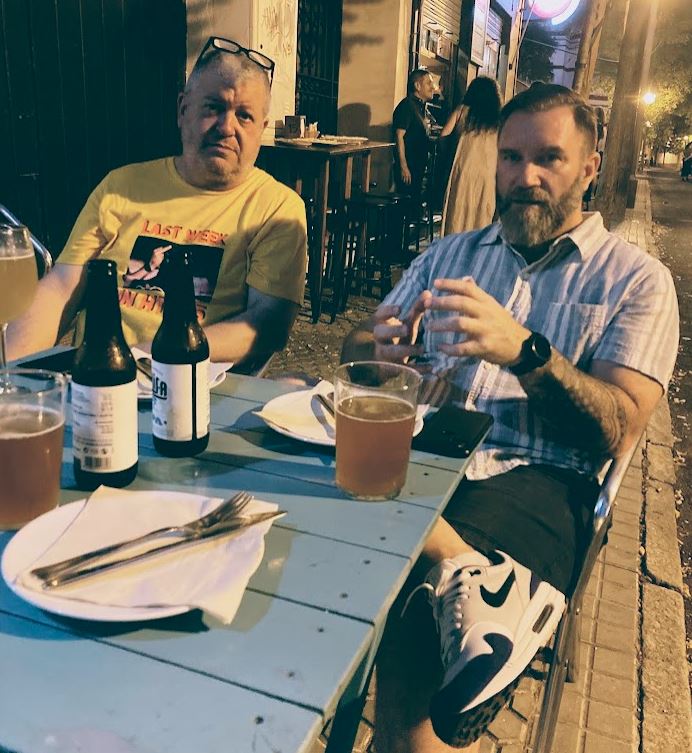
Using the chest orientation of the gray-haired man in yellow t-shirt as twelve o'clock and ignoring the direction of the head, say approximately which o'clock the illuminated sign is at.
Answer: The illuminated sign is roughly at 7 o'clock from the gray-haired man in yellow t-shirt.

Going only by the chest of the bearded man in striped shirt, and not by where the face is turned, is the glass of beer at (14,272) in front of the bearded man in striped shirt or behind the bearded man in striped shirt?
in front

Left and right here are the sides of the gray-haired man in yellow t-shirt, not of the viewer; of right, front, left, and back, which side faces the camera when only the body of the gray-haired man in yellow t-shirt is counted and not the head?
front

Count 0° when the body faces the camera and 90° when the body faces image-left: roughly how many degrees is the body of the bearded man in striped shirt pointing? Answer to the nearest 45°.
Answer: approximately 45°

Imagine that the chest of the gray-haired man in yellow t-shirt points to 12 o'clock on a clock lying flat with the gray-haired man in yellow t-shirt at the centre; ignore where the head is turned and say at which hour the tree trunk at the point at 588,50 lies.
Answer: The tree trunk is roughly at 7 o'clock from the gray-haired man in yellow t-shirt.

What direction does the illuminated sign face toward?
toward the camera

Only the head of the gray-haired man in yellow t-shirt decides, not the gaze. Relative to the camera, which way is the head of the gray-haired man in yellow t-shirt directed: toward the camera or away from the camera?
toward the camera

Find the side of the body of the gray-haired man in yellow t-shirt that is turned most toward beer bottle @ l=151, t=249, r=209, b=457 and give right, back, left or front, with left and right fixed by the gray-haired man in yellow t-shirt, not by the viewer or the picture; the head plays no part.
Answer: front

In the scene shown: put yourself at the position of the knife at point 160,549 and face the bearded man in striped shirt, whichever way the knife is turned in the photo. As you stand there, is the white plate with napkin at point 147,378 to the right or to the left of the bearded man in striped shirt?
left

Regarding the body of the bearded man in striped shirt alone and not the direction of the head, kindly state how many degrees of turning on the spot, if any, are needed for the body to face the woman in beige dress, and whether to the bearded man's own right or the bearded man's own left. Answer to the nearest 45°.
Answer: approximately 135° to the bearded man's own right

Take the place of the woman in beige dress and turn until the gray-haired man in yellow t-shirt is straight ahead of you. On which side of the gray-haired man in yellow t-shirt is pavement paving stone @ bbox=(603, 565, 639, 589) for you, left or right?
left

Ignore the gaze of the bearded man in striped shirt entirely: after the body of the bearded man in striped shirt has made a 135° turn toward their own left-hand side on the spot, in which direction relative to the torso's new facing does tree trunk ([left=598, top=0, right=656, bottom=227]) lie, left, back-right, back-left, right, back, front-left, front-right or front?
left

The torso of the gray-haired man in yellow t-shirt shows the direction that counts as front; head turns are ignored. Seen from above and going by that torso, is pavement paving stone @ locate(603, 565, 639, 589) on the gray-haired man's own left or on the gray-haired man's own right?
on the gray-haired man's own left
